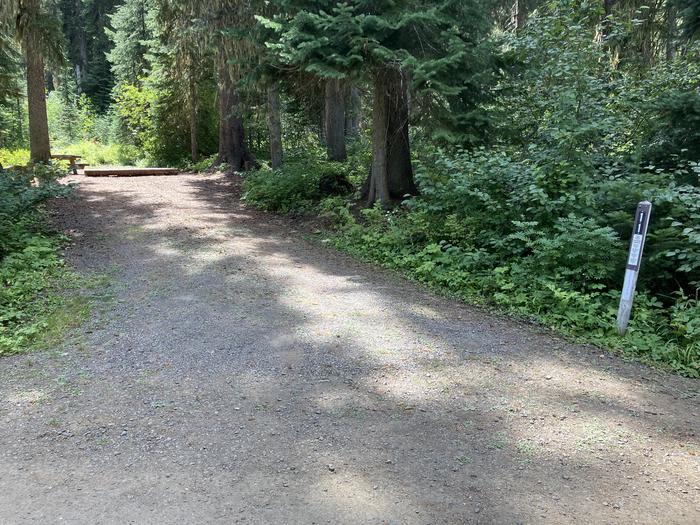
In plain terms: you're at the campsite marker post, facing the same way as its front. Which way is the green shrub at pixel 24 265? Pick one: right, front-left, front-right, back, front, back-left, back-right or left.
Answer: right

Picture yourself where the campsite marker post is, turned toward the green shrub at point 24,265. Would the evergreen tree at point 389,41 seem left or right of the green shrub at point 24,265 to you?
right

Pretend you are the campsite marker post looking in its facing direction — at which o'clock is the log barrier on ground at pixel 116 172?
The log barrier on ground is roughly at 4 o'clock from the campsite marker post.

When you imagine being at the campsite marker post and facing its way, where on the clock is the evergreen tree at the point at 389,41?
The evergreen tree is roughly at 4 o'clock from the campsite marker post.

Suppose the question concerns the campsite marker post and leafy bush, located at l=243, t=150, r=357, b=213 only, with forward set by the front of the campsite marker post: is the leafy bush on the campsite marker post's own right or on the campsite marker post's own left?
on the campsite marker post's own right

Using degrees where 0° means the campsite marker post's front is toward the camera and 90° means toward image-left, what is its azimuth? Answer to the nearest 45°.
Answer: approximately 0°

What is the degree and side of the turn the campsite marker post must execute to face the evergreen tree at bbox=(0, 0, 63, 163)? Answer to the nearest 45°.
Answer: approximately 90° to its right
